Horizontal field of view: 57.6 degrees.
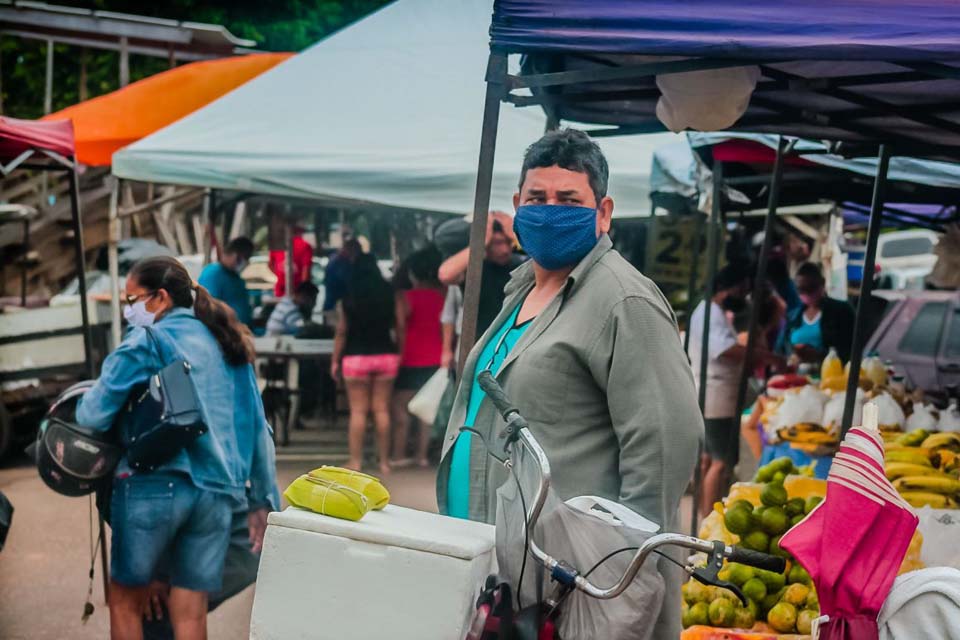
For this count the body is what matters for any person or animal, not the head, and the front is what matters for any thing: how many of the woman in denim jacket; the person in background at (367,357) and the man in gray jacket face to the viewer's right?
0

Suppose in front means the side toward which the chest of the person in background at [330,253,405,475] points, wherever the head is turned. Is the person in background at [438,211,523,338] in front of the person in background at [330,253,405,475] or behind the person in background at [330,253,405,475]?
behind

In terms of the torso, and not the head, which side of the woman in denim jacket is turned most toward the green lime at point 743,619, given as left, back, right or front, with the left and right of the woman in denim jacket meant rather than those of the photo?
back

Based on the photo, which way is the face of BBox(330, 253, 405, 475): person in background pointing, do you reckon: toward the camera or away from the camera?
away from the camera

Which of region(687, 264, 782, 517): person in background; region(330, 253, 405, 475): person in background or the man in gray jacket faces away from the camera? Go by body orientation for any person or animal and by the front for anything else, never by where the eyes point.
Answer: region(330, 253, 405, 475): person in background

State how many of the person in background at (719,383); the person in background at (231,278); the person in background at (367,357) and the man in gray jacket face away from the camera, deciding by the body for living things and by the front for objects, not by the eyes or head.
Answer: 1

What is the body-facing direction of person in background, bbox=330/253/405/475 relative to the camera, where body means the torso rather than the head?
away from the camera

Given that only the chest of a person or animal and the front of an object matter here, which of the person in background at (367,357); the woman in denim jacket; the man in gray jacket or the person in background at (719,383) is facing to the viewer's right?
the person in background at (719,383)

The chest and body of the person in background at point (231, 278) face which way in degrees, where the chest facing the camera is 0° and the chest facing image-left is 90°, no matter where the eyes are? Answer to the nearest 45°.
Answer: approximately 315°

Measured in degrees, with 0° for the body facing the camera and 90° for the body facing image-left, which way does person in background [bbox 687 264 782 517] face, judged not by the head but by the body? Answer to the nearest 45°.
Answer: approximately 270°

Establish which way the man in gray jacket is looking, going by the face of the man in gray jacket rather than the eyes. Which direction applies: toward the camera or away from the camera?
toward the camera

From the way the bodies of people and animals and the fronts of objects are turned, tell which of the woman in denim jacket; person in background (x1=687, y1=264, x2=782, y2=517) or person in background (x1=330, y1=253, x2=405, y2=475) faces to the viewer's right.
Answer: person in background (x1=687, y1=264, x2=782, y2=517)

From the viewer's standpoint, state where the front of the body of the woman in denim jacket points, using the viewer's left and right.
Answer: facing away from the viewer and to the left of the viewer

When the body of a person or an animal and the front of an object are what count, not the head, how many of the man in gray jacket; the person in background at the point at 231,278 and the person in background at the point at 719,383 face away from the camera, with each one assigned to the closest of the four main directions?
0
